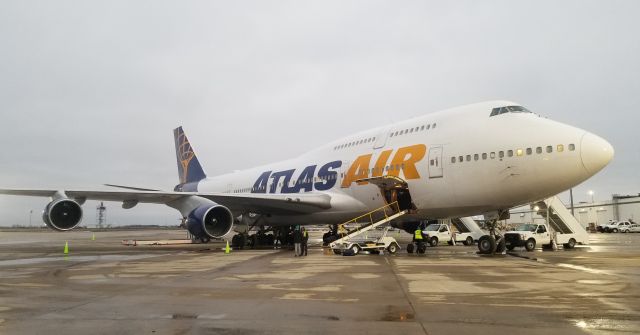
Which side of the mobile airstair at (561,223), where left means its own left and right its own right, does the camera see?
left

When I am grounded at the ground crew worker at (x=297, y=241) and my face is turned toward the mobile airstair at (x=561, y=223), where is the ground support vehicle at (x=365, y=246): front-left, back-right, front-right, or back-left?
front-right

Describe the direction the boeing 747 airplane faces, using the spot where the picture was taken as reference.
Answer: facing the viewer and to the right of the viewer

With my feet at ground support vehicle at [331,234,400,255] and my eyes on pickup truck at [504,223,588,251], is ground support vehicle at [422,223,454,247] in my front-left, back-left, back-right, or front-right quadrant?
front-left

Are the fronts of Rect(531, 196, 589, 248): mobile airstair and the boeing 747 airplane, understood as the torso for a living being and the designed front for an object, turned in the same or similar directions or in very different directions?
very different directions

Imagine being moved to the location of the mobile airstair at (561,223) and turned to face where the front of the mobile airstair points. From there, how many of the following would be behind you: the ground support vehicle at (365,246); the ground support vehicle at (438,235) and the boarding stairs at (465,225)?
0

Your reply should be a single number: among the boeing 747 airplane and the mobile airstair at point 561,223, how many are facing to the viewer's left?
1

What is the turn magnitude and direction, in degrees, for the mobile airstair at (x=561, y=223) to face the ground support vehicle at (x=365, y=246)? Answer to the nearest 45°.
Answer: approximately 45° to its left
